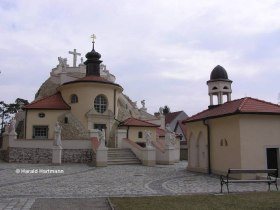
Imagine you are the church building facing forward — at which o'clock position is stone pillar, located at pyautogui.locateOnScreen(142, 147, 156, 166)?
The stone pillar is roughly at 11 o'clock from the church building.

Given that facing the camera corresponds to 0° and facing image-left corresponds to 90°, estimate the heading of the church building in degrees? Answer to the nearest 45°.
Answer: approximately 0°

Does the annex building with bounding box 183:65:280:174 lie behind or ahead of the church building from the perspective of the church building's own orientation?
ahead
